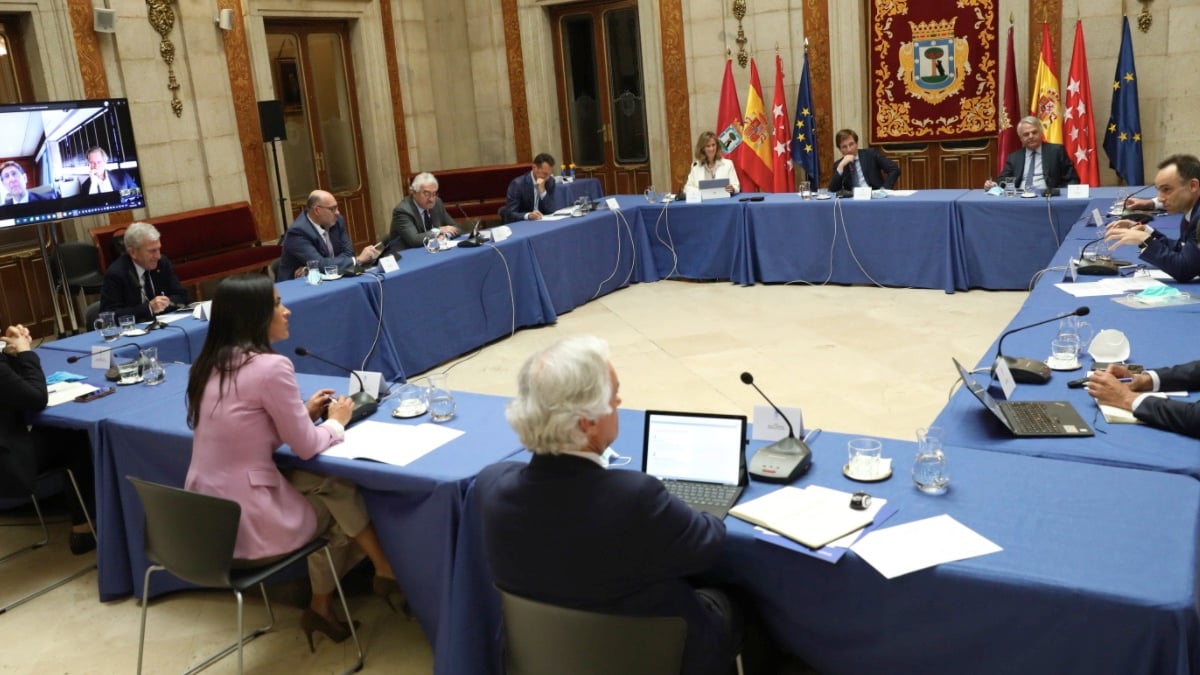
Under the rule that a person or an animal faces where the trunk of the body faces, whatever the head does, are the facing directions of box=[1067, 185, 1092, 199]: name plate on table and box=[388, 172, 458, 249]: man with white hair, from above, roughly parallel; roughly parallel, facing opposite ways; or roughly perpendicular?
roughly perpendicular

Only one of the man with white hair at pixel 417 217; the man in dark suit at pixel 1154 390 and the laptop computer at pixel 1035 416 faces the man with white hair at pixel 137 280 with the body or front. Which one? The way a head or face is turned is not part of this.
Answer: the man in dark suit

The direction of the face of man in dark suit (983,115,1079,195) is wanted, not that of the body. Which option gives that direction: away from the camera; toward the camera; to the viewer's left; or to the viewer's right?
toward the camera

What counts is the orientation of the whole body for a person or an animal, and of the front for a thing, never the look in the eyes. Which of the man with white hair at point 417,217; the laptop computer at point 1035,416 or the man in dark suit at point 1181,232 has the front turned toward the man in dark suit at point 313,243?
the man in dark suit at point 1181,232

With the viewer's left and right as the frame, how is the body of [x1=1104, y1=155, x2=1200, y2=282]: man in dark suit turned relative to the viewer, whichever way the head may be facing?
facing to the left of the viewer

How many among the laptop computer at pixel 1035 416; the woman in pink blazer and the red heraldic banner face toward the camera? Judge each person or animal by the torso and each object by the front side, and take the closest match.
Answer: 1

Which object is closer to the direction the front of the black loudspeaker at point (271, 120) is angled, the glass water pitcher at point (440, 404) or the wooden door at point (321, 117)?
the glass water pitcher

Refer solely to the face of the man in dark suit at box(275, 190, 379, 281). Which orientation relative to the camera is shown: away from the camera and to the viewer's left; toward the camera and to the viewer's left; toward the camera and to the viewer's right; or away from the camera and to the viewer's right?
toward the camera and to the viewer's right

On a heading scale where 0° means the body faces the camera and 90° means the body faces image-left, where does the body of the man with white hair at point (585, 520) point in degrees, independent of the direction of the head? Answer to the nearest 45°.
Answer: approximately 225°

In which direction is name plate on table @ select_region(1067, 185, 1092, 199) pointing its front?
toward the camera

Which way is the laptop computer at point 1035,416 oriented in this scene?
to the viewer's right

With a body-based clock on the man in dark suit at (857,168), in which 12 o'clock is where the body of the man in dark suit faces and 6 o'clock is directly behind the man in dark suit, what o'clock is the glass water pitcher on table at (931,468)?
The glass water pitcher on table is roughly at 12 o'clock from the man in dark suit.

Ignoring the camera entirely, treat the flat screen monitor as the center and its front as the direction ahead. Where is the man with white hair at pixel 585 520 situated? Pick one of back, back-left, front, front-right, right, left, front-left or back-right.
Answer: front-right

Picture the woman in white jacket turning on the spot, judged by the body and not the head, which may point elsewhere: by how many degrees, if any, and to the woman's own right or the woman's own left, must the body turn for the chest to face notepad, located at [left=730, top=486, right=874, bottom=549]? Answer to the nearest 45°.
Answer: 0° — they already face it

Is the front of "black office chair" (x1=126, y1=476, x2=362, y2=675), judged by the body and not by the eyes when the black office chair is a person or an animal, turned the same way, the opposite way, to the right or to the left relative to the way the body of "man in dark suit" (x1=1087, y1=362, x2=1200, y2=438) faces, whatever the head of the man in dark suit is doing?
to the right

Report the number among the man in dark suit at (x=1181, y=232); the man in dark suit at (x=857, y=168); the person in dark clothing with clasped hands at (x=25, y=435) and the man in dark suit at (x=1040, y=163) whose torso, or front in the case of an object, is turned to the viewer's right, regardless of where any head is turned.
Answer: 1

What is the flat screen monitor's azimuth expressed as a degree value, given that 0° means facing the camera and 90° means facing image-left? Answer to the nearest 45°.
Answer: approximately 315°

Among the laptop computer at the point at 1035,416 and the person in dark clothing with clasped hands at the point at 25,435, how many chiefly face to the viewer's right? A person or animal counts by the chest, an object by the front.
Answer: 2

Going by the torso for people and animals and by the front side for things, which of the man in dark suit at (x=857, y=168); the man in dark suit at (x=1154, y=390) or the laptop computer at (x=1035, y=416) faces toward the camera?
the man in dark suit at (x=857, y=168)

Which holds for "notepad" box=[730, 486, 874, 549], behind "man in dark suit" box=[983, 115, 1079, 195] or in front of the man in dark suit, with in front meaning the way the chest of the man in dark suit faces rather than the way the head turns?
in front

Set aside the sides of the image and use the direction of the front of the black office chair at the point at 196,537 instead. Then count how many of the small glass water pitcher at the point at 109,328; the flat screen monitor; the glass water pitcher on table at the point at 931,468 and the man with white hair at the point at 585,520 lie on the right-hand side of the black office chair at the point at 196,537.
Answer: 2

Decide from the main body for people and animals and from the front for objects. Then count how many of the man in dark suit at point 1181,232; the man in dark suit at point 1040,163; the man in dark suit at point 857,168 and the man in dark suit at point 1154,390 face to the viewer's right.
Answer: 0

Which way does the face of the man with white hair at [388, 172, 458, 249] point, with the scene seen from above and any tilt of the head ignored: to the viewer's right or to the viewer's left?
to the viewer's right
